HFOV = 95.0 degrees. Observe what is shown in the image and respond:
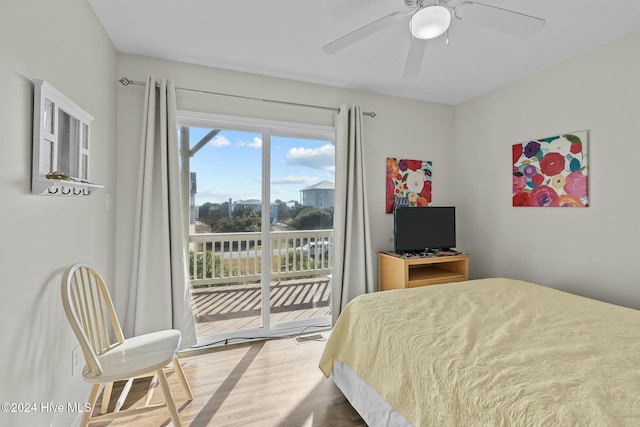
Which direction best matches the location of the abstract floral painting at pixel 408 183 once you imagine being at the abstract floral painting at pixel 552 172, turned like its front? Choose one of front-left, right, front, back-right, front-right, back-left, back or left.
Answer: front-right

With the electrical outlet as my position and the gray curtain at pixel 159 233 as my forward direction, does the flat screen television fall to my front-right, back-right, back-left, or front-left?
front-right

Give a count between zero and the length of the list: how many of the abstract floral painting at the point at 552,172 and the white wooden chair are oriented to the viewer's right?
1

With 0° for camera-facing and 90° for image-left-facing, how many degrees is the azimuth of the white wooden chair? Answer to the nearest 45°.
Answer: approximately 270°

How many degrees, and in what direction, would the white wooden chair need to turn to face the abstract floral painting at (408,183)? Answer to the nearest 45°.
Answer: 0° — it already faces it

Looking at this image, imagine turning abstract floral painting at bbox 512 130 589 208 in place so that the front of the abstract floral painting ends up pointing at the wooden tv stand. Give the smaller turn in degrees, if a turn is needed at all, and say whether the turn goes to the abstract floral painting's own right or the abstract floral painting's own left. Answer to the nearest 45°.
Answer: approximately 45° to the abstract floral painting's own right

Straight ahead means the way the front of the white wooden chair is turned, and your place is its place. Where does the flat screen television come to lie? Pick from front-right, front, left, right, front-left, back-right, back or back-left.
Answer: front

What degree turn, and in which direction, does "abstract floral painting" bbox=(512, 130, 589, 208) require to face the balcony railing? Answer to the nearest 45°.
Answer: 0° — it already faces it

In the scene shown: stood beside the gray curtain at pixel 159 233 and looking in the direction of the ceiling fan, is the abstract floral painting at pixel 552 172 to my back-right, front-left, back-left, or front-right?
front-left

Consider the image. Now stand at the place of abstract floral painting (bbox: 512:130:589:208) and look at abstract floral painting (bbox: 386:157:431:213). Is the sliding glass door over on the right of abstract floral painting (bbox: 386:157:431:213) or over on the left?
left

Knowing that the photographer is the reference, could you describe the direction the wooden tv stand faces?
facing the viewer and to the right of the viewer

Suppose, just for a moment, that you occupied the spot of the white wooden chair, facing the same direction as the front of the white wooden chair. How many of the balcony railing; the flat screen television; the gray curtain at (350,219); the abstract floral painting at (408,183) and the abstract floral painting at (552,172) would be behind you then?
0

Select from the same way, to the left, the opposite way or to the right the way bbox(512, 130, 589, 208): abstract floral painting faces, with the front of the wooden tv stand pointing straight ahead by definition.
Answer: to the right

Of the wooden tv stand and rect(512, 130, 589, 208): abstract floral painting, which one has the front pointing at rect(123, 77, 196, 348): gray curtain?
the abstract floral painting

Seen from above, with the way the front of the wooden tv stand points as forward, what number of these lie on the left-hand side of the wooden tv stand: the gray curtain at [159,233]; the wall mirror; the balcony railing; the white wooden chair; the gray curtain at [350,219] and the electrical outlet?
0

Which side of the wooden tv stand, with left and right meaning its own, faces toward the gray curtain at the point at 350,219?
right

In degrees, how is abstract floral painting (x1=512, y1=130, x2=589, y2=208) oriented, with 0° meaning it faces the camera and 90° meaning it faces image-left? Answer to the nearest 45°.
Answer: approximately 45°

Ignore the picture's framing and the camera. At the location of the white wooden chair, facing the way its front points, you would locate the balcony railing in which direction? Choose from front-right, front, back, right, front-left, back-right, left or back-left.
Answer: front-left
